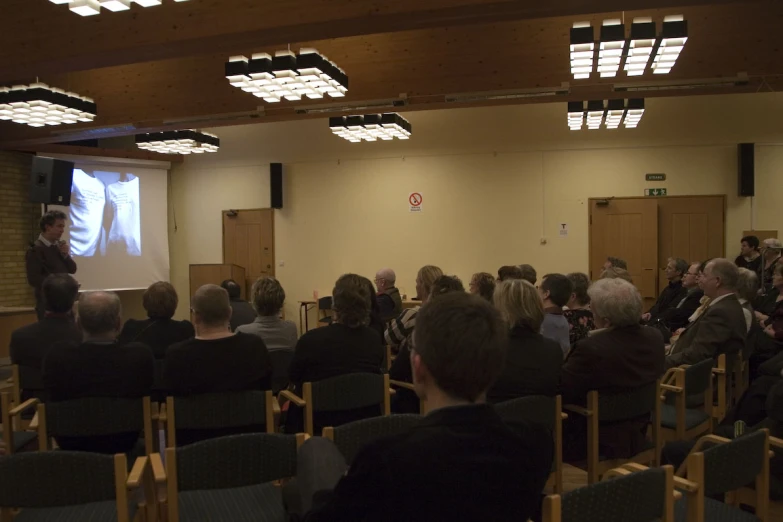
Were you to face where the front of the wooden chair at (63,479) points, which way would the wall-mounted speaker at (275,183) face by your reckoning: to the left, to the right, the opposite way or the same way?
the opposite way

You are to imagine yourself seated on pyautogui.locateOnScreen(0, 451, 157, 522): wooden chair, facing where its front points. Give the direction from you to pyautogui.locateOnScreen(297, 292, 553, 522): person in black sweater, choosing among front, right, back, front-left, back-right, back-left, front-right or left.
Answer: back-right

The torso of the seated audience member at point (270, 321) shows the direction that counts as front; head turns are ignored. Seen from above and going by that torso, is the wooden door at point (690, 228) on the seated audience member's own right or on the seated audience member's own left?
on the seated audience member's own right

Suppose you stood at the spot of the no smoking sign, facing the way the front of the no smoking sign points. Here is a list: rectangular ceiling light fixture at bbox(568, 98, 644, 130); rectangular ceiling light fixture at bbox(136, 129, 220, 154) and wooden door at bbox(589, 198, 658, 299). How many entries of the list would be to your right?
1

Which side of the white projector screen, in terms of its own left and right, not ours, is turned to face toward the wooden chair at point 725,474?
front

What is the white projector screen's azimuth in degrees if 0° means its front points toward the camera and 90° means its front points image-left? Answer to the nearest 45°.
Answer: approximately 0°

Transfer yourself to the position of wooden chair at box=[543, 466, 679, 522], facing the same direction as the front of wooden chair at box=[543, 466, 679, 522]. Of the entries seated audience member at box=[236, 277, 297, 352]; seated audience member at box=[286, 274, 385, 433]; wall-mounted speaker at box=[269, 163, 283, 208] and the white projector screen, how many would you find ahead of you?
4

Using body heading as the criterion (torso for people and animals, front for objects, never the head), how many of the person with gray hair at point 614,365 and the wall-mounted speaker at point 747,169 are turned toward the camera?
1

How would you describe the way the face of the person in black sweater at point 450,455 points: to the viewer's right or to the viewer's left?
to the viewer's left

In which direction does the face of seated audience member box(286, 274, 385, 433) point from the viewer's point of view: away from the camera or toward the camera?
away from the camera

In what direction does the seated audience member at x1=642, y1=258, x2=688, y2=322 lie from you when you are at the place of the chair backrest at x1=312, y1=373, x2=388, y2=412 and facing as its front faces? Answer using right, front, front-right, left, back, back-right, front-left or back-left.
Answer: right

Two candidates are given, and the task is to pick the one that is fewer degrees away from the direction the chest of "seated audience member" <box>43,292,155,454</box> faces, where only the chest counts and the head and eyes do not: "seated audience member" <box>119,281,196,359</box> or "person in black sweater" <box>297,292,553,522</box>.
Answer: the seated audience member

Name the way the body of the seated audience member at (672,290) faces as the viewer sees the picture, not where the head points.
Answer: to the viewer's left

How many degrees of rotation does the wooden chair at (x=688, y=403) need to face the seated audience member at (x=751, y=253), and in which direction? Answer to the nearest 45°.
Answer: approximately 45° to its right

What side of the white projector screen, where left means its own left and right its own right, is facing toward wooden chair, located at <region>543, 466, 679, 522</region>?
front

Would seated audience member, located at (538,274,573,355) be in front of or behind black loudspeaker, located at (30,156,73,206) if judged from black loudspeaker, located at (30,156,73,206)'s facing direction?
in front

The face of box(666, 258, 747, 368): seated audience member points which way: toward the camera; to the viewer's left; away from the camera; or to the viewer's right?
to the viewer's left

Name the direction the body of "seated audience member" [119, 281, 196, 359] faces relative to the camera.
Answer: away from the camera

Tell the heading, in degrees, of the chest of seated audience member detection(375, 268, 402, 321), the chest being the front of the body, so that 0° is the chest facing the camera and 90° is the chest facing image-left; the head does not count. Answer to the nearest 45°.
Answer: approximately 135°

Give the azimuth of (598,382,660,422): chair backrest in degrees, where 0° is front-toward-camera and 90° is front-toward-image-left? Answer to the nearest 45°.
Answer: approximately 135°

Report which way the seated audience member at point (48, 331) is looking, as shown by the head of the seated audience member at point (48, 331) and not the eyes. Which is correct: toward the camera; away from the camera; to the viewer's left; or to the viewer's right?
away from the camera
